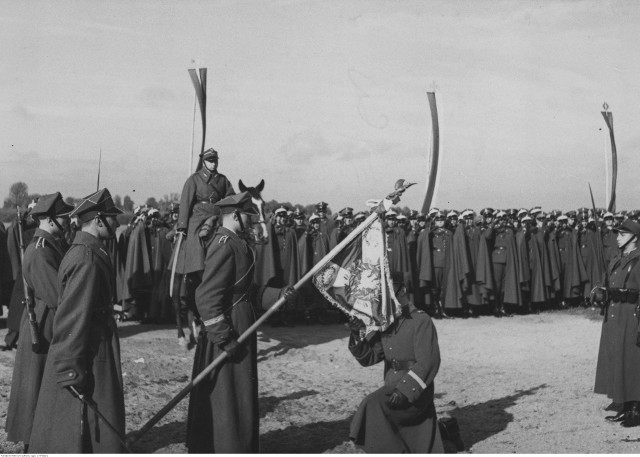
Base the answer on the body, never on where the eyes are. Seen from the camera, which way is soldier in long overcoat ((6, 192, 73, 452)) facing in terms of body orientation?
to the viewer's right

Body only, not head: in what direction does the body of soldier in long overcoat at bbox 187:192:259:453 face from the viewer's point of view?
to the viewer's right

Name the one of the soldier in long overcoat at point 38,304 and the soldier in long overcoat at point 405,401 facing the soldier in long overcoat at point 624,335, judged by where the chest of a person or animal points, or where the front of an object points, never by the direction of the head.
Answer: the soldier in long overcoat at point 38,304

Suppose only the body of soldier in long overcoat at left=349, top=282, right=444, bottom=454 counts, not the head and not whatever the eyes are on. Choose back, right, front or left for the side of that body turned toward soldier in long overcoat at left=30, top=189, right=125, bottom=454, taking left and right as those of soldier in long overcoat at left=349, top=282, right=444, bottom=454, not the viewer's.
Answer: front

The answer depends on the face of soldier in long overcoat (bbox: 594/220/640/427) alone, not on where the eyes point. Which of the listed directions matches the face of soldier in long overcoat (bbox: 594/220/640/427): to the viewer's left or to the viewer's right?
to the viewer's left

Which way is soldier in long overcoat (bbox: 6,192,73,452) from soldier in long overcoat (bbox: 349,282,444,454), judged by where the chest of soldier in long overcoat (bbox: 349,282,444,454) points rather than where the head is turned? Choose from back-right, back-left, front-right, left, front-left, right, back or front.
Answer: front-right

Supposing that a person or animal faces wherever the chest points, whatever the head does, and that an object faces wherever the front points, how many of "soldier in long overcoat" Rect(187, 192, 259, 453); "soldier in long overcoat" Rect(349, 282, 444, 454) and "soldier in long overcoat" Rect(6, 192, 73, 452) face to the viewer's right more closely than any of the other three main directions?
2

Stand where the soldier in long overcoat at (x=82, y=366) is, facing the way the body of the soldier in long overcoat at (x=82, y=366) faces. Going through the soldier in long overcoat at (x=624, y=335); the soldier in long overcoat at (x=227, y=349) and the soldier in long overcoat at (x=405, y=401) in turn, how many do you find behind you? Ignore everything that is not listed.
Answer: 0

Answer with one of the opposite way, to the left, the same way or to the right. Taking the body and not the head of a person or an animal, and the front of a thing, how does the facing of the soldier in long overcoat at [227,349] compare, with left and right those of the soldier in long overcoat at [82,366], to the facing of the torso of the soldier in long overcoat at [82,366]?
the same way

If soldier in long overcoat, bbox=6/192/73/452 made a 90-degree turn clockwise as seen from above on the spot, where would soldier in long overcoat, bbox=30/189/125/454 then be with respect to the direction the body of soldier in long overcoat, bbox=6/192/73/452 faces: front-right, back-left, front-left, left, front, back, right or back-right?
front

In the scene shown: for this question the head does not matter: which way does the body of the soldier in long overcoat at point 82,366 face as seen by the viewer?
to the viewer's right

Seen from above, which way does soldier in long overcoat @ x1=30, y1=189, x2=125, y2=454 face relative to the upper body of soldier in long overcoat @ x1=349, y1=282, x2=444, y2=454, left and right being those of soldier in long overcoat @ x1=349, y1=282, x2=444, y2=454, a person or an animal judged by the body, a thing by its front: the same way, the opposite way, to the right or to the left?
the opposite way

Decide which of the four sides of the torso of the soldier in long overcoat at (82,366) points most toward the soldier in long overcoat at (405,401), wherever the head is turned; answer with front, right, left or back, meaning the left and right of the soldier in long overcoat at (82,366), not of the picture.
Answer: front

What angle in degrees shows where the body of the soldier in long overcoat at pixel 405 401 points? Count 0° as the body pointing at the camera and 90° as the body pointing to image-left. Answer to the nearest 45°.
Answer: approximately 45°

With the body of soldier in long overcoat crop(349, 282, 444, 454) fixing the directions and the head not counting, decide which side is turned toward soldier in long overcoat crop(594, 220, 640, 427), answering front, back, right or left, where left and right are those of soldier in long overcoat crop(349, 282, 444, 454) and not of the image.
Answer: back

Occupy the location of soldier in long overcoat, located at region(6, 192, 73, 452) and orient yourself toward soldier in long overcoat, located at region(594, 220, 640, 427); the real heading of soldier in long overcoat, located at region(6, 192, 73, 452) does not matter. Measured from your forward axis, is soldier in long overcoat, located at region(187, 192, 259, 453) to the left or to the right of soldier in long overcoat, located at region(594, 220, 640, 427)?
right

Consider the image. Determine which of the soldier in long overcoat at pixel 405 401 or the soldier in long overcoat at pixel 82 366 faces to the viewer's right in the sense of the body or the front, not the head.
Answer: the soldier in long overcoat at pixel 82 366

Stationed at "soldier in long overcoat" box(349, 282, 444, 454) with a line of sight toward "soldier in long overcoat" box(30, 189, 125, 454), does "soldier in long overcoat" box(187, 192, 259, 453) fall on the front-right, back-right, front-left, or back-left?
front-right

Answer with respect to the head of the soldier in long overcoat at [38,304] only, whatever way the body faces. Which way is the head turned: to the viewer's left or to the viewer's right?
to the viewer's right

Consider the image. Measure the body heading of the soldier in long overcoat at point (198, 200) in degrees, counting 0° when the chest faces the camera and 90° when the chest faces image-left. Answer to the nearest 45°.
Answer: approximately 315°

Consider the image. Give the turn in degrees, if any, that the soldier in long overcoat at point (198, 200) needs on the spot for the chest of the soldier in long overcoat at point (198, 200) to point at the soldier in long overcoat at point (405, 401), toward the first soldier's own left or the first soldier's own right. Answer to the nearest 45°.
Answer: approximately 45° to the first soldier's own right

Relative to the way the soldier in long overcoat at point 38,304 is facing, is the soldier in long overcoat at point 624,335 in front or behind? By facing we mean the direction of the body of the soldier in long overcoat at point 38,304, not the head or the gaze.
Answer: in front
